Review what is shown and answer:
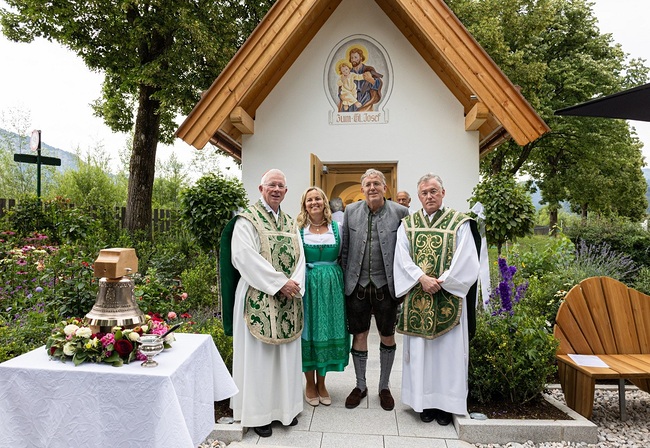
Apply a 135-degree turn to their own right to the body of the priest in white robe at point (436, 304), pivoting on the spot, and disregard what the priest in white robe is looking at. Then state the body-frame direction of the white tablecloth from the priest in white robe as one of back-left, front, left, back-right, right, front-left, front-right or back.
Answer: left

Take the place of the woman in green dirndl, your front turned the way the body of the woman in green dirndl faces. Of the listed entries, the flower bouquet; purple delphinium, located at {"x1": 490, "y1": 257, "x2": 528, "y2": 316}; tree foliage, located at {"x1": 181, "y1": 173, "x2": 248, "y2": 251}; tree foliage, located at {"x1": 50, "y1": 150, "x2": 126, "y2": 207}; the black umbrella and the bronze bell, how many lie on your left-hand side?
2

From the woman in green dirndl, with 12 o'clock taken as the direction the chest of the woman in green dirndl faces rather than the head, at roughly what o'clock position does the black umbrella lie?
The black umbrella is roughly at 9 o'clock from the woman in green dirndl.

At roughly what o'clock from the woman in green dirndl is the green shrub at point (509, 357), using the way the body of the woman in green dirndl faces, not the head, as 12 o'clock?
The green shrub is roughly at 9 o'clock from the woman in green dirndl.

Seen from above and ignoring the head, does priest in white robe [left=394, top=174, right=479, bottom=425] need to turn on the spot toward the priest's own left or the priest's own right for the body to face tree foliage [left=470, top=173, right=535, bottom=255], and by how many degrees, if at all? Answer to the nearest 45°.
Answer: approximately 135° to the priest's own left

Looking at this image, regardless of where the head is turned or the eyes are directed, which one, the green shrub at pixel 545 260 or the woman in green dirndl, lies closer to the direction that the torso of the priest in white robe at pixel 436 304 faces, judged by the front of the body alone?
the woman in green dirndl

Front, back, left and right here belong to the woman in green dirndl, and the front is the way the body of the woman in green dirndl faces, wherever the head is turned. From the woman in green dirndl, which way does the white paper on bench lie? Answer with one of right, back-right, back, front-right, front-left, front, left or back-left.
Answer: left

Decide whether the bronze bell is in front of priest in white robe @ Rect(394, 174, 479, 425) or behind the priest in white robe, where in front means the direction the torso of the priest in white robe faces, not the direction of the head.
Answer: in front

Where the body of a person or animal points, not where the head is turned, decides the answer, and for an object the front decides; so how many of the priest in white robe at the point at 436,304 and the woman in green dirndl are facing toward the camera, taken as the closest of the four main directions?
2
